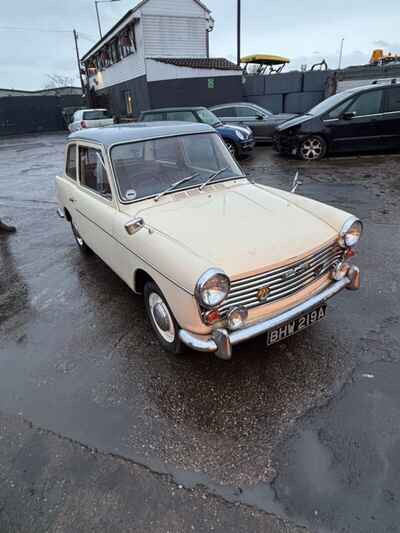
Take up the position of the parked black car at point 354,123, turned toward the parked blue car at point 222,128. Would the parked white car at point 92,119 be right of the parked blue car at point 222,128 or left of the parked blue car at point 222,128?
right

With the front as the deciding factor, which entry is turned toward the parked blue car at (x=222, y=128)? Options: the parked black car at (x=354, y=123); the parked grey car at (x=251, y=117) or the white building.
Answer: the parked black car at (x=354, y=123)

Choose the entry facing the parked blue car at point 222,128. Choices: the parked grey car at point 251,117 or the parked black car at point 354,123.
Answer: the parked black car at point 354,123

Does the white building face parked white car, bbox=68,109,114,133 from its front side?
yes

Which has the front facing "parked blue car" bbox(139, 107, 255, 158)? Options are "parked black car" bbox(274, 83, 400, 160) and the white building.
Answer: "parked black car" bbox(274, 83, 400, 160)

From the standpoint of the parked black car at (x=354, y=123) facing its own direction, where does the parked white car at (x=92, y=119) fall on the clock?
The parked white car is roughly at 1 o'clock from the parked black car.

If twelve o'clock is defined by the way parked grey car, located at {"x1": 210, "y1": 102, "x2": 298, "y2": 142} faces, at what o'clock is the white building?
The white building is roughly at 8 o'clock from the parked grey car.

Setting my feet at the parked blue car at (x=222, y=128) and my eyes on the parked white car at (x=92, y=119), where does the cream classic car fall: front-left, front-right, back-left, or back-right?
back-left

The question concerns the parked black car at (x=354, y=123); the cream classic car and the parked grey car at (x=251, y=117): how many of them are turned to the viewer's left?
1

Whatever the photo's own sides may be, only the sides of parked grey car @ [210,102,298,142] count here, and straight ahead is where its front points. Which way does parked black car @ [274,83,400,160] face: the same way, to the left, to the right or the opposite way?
the opposite way

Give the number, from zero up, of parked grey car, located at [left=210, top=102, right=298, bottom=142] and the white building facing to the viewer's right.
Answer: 1

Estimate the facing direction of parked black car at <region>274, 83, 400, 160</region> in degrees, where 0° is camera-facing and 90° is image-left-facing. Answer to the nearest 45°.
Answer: approximately 90°

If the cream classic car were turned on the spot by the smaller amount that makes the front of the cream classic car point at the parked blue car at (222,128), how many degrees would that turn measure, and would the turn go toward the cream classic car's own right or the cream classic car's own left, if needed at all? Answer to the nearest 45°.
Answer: approximately 135° to the cream classic car's own left

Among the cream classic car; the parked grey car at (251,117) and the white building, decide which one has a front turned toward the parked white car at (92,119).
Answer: the white building
